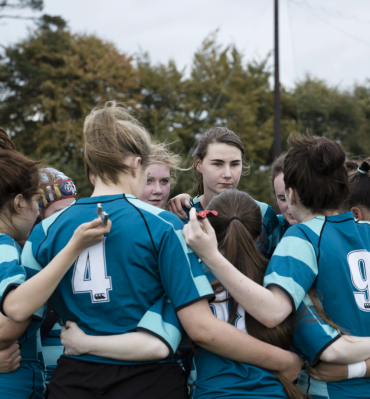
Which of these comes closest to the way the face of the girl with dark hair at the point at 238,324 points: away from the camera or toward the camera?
away from the camera

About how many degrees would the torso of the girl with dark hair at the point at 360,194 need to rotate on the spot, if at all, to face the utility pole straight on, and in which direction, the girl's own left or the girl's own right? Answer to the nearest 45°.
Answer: approximately 45° to the girl's own right

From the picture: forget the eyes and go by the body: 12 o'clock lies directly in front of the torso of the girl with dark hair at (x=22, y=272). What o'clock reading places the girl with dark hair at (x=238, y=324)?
the girl with dark hair at (x=238, y=324) is roughly at 2 o'clock from the girl with dark hair at (x=22, y=272).

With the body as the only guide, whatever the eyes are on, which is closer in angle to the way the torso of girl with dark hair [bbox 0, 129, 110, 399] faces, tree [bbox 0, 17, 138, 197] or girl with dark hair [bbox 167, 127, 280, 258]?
the girl with dark hair

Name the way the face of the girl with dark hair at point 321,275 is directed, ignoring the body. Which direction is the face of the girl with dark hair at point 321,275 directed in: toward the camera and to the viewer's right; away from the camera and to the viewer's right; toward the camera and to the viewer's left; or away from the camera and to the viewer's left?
away from the camera and to the viewer's left

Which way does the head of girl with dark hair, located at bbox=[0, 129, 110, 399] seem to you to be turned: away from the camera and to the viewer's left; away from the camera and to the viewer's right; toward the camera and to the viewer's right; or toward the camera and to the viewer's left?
away from the camera and to the viewer's right

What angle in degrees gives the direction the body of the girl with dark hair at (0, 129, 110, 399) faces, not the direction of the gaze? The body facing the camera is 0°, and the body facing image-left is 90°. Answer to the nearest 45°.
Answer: approximately 225°
